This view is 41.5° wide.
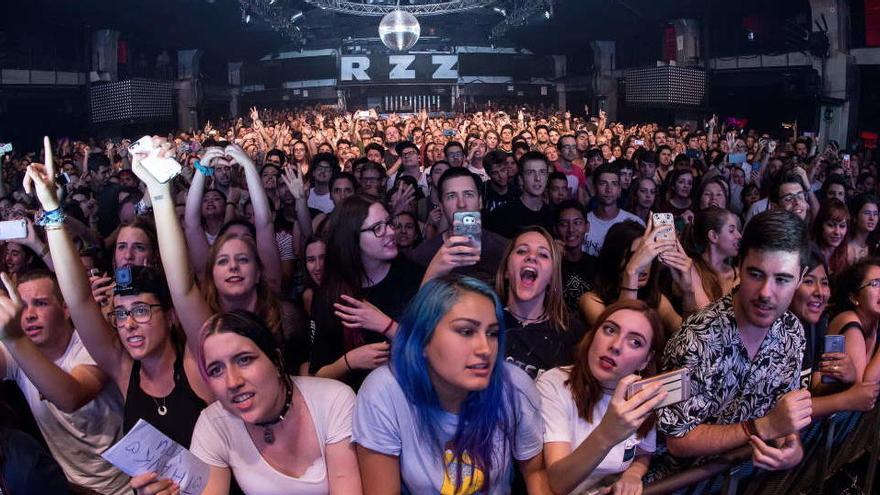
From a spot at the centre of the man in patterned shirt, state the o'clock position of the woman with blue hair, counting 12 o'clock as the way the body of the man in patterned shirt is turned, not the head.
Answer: The woman with blue hair is roughly at 3 o'clock from the man in patterned shirt.

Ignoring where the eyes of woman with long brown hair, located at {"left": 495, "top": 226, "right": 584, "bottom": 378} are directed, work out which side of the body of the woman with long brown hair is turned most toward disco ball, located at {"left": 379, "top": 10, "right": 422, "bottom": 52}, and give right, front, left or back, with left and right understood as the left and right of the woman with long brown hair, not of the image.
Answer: back

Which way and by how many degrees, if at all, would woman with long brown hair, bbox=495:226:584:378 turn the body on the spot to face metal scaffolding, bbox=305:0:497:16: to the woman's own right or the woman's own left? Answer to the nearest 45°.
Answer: approximately 180°

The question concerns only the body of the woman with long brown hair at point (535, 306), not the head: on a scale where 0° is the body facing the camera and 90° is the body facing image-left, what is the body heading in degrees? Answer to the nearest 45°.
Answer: approximately 0°

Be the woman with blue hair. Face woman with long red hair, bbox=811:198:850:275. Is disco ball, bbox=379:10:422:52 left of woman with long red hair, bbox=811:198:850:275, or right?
left

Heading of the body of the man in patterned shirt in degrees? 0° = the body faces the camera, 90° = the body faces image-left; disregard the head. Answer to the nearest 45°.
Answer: approximately 315°
